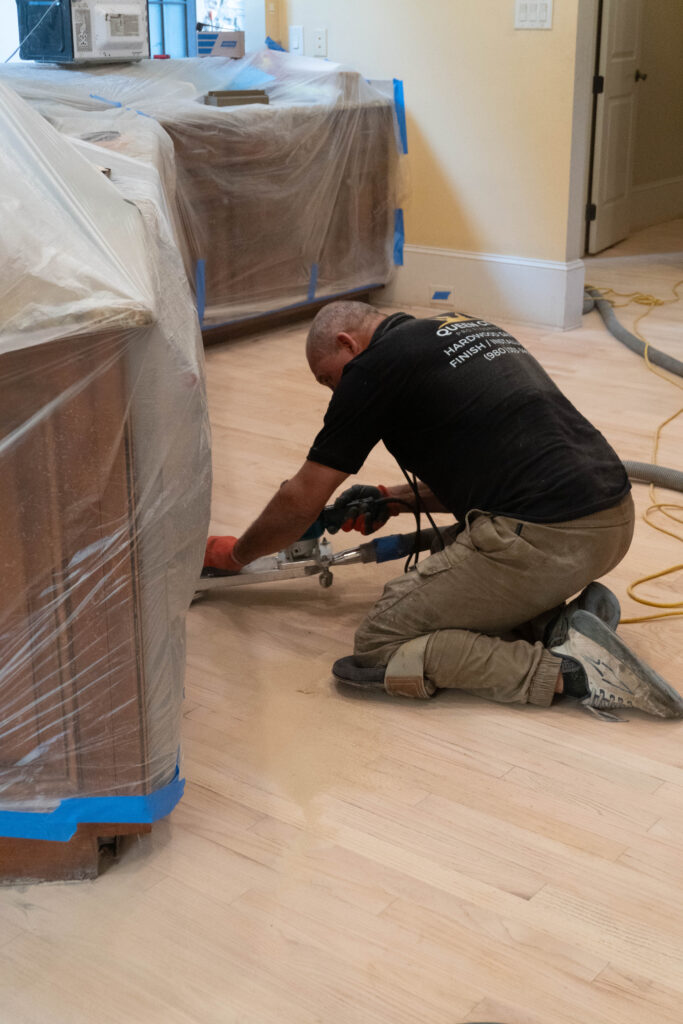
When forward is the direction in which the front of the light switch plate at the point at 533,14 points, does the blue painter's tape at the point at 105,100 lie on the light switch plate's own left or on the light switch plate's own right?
on the light switch plate's own right

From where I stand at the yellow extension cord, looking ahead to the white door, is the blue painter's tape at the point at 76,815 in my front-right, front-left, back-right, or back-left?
back-left

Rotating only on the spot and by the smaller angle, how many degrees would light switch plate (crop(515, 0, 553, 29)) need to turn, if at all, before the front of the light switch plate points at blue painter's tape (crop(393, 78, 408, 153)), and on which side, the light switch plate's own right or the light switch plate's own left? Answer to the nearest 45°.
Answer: approximately 135° to the light switch plate's own right

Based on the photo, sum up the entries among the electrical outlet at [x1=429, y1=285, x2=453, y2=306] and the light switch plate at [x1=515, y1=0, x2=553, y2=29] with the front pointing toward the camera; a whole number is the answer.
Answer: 2

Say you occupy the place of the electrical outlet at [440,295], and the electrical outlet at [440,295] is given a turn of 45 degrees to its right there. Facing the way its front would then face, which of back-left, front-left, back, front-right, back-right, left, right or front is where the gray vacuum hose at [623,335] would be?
left

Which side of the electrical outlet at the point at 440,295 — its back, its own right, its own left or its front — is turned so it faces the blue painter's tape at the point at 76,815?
front

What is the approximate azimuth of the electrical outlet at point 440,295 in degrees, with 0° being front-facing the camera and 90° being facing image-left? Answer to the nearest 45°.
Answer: approximately 0°

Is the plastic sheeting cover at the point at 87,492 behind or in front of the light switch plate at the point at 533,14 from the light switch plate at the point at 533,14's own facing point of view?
in front

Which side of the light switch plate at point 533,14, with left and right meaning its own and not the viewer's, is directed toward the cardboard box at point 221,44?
right
